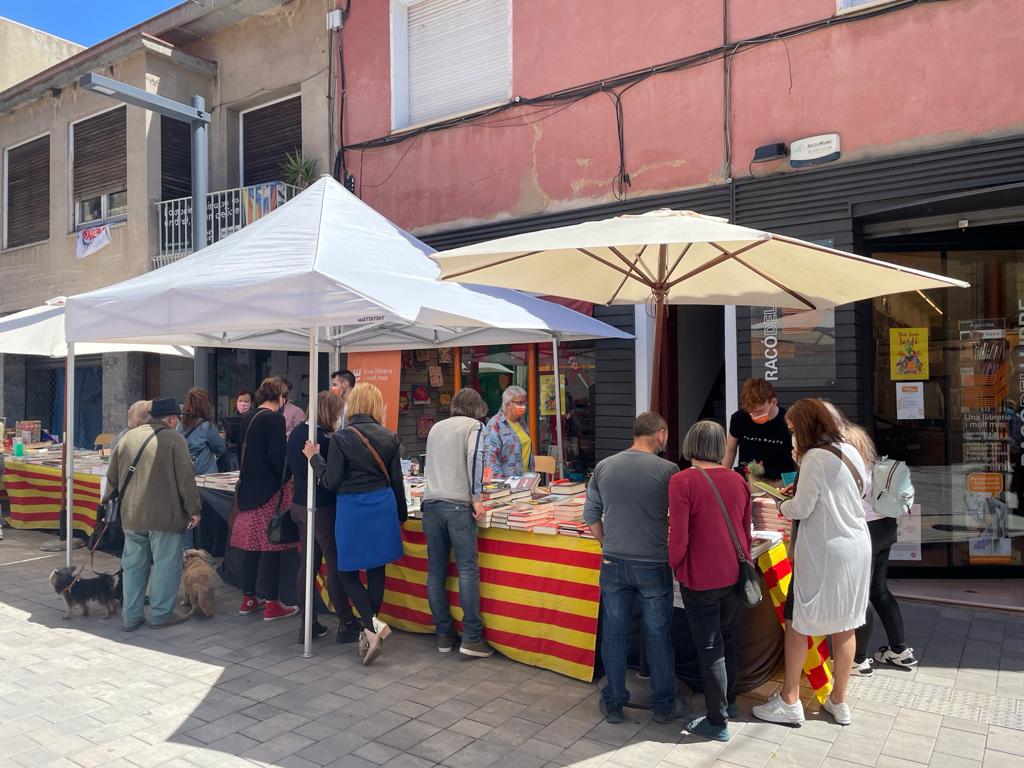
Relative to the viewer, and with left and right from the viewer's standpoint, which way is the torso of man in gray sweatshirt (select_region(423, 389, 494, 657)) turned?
facing away from the viewer and to the right of the viewer

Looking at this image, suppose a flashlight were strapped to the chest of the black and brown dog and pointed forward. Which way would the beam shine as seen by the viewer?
to the viewer's left

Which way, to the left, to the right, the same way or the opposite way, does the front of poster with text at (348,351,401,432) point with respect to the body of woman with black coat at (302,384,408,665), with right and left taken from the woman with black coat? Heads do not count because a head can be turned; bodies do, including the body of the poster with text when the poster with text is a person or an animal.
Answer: the opposite way

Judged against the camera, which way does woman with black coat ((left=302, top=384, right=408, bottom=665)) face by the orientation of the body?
away from the camera

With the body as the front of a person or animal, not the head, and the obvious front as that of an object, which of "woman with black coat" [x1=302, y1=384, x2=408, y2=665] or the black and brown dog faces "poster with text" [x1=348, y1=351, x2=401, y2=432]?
the woman with black coat

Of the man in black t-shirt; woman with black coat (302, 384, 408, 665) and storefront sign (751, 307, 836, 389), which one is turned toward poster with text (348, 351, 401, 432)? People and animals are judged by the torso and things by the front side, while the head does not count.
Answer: the woman with black coat

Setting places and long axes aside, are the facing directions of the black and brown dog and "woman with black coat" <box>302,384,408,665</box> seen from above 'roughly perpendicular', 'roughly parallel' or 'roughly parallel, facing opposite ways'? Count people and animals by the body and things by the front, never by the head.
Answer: roughly perpendicular

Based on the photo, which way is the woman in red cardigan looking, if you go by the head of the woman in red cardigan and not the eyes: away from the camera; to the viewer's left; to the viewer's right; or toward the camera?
away from the camera

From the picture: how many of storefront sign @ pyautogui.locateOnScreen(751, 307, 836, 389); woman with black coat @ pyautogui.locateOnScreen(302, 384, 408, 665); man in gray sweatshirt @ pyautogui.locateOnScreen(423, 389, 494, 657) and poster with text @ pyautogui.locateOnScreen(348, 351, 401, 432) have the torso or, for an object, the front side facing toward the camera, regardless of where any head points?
2

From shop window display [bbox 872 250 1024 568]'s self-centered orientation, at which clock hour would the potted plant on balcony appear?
The potted plant on balcony is roughly at 3 o'clock from the shop window display.

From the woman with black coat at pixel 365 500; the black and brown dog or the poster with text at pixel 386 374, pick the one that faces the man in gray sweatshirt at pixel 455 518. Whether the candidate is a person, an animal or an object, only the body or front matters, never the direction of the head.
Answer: the poster with text

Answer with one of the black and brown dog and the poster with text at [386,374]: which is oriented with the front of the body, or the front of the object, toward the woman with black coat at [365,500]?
the poster with text

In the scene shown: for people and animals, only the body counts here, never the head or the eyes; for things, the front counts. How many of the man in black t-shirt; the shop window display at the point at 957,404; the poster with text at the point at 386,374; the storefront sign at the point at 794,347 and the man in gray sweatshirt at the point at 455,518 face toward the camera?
4

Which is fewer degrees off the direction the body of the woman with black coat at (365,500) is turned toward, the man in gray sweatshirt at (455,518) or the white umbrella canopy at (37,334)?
the white umbrella canopy

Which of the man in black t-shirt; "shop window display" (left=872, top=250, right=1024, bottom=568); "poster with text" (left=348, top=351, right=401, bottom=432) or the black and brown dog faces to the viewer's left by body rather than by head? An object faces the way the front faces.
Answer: the black and brown dog
